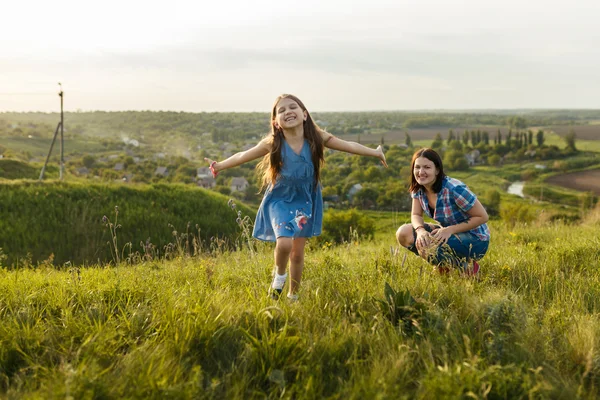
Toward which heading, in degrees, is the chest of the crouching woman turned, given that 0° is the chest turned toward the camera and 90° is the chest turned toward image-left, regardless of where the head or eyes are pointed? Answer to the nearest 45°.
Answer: approximately 45°

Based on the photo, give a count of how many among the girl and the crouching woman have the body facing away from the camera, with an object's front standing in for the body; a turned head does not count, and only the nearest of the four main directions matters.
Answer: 0

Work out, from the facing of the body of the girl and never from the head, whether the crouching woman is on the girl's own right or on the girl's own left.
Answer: on the girl's own left
